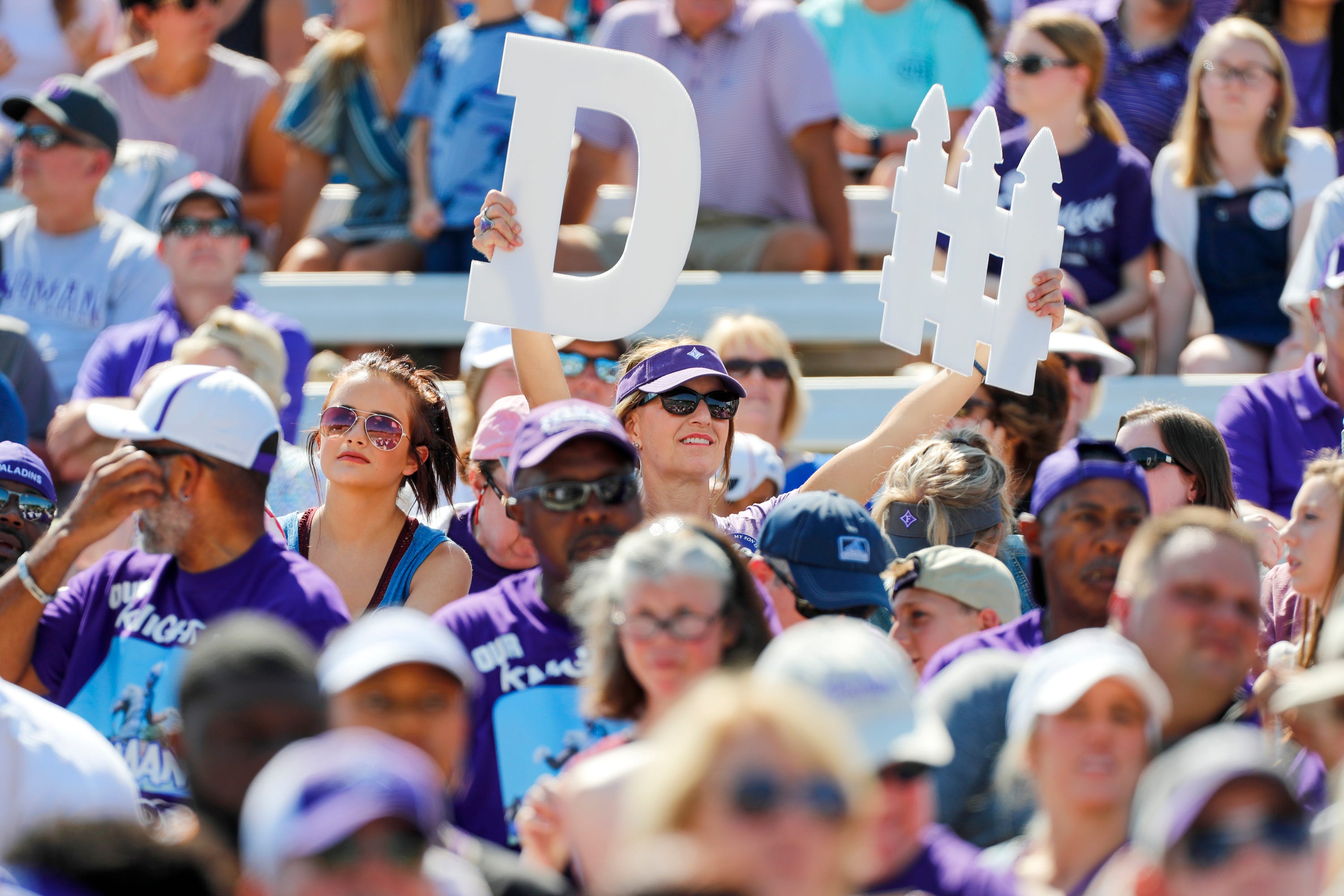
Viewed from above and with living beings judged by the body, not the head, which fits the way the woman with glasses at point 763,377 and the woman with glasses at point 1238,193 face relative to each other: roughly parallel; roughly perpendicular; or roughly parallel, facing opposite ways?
roughly parallel

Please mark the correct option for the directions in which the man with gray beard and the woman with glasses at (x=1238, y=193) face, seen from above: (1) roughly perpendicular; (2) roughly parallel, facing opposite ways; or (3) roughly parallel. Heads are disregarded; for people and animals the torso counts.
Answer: roughly parallel

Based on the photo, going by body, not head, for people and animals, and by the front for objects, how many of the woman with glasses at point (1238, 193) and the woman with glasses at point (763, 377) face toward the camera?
2

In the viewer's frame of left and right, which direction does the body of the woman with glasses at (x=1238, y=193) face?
facing the viewer

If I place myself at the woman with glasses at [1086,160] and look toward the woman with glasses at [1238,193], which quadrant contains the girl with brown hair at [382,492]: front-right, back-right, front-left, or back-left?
back-right

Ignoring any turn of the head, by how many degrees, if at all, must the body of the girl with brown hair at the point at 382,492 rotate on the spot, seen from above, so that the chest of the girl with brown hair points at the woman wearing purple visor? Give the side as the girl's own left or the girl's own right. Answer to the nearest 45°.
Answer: approximately 135° to the girl's own left

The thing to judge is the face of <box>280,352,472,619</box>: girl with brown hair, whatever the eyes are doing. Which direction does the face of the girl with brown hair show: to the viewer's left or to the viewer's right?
to the viewer's left

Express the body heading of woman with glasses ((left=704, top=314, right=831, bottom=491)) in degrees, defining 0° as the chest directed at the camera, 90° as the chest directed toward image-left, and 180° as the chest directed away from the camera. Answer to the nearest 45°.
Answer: approximately 0°

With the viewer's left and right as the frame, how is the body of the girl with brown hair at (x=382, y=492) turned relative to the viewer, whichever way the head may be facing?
facing the viewer and to the left of the viewer

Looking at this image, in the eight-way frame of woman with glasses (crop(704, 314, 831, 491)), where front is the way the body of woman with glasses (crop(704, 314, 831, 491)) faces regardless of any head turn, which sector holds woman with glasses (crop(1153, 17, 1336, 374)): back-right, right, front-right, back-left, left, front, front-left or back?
back-left

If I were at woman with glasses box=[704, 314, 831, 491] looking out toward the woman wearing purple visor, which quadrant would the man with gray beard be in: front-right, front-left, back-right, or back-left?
front-right

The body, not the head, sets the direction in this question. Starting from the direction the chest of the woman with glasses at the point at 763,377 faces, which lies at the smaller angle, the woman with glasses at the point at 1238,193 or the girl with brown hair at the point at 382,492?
the girl with brown hair
